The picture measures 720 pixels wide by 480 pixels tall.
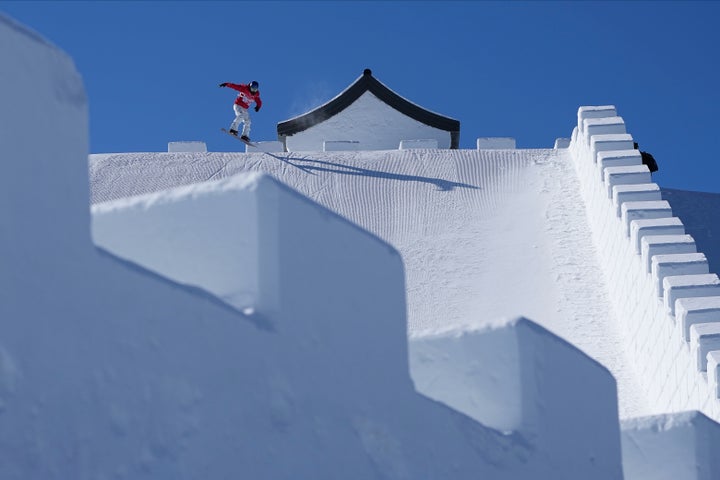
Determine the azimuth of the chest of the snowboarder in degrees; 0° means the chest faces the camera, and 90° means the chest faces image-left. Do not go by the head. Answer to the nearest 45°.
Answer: approximately 315°

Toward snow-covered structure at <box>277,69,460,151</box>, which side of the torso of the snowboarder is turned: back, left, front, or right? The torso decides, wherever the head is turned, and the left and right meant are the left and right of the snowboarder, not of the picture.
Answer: left

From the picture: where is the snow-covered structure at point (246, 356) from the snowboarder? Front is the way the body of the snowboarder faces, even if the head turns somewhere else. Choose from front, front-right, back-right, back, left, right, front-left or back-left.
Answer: front-right

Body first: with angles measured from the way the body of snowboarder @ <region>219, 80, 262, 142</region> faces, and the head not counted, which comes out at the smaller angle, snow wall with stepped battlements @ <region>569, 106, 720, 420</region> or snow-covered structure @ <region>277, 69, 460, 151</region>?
the snow wall with stepped battlements

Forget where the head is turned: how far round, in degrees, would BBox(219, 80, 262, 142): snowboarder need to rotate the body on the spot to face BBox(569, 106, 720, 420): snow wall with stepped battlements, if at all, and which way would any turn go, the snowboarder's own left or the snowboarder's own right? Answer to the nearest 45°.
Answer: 0° — they already face it

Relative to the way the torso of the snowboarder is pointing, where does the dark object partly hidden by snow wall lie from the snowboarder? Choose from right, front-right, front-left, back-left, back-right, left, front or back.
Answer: front-left

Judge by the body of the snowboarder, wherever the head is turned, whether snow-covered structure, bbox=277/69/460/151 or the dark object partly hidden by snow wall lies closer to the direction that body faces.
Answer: the dark object partly hidden by snow wall
